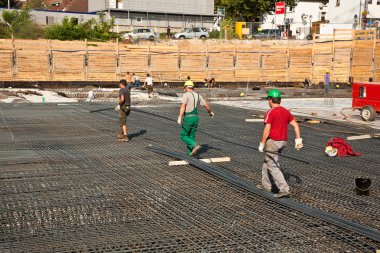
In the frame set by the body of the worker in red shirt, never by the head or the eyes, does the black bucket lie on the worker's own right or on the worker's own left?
on the worker's own right

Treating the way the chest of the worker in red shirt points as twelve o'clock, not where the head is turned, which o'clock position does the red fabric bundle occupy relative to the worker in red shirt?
The red fabric bundle is roughly at 2 o'clock from the worker in red shirt.

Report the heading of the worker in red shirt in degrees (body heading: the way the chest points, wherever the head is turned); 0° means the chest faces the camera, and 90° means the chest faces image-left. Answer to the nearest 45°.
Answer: approximately 135°
